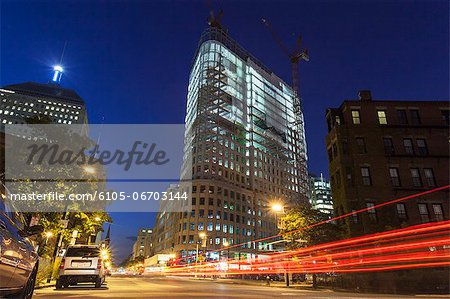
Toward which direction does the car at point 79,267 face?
away from the camera

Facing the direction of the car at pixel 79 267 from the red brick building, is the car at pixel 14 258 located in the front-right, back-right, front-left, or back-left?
front-left

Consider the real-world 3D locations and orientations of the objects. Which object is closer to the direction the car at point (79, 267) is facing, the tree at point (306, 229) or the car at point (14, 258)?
the tree

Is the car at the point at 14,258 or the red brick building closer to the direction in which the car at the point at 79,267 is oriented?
the red brick building

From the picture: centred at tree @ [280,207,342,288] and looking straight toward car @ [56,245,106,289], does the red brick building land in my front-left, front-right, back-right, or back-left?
back-left

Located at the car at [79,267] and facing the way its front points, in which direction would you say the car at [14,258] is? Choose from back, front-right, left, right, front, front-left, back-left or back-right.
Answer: back

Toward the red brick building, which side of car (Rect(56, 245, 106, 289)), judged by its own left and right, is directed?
right

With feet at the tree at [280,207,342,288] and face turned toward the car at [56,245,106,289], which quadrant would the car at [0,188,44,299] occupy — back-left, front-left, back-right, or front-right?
front-left

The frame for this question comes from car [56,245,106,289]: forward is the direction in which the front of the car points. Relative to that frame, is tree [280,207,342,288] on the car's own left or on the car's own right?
on the car's own right
